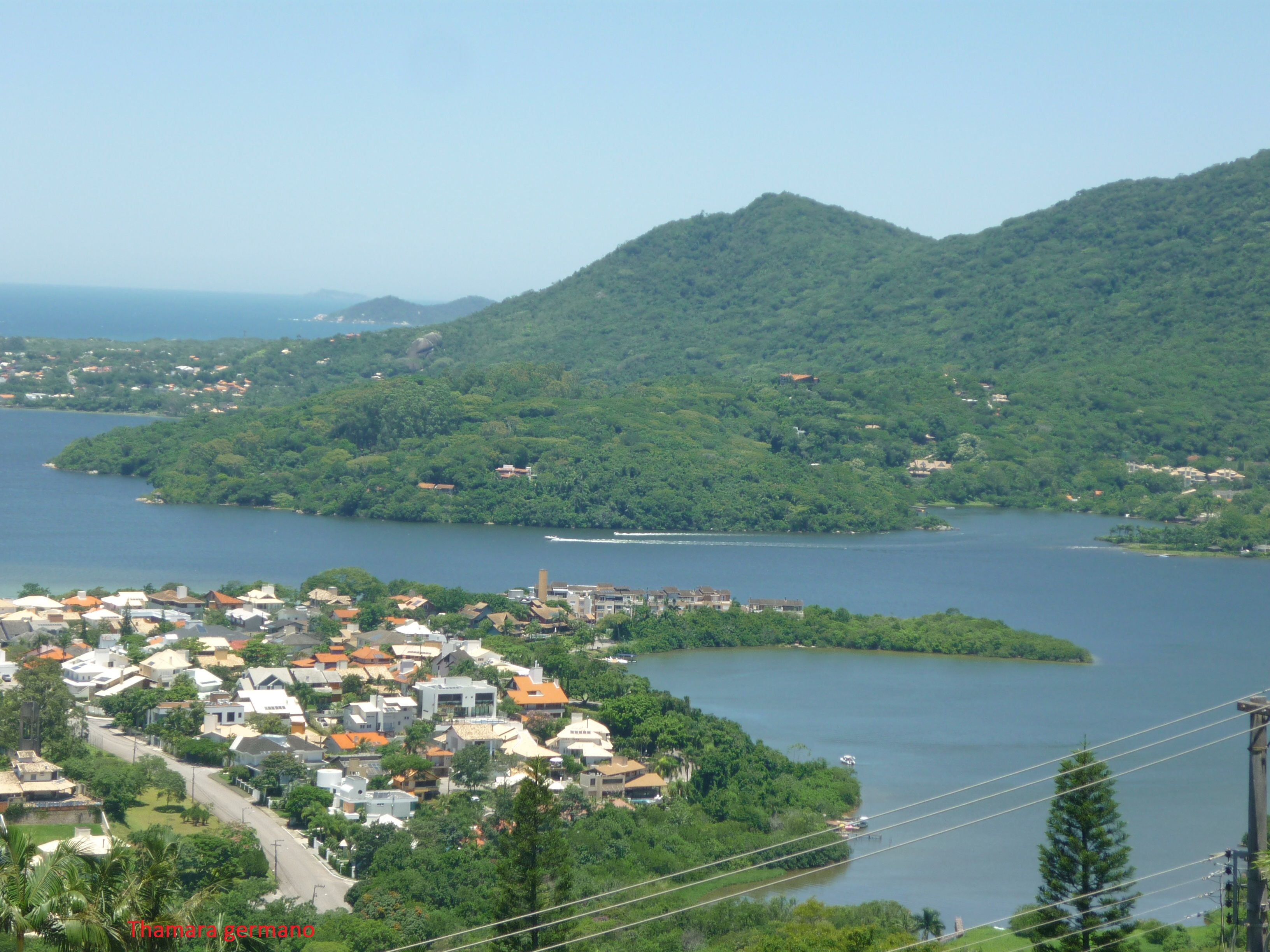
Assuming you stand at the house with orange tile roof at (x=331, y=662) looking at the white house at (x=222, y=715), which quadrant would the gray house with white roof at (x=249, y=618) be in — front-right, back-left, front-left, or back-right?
back-right

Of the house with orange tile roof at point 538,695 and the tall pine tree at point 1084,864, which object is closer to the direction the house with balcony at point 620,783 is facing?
the tall pine tree

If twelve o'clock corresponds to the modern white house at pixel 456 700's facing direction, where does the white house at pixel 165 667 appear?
The white house is roughly at 4 o'clock from the modern white house.

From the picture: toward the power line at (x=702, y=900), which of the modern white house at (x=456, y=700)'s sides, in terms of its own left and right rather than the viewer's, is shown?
front

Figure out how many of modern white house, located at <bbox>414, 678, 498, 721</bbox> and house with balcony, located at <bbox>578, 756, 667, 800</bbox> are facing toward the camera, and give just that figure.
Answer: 2

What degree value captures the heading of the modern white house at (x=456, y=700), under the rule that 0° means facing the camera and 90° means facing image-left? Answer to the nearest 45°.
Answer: approximately 0°

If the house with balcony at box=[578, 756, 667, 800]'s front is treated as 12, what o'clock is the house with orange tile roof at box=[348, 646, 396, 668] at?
The house with orange tile roof is roughly at 5 o'clock from the house with balcony.

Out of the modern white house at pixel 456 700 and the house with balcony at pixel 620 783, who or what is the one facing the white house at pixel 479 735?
the modern white house

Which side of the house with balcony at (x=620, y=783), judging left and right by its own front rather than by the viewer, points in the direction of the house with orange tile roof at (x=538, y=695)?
back

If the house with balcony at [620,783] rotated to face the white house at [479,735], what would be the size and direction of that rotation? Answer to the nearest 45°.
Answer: approximately 135° to its right

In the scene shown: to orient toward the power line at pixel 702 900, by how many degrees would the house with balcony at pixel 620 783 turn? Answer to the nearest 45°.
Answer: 0° — it already faces it

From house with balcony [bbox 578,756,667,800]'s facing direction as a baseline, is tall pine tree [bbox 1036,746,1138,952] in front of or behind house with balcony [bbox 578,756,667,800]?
in front

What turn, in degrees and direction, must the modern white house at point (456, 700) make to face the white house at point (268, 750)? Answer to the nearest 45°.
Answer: approximately 45° to its right

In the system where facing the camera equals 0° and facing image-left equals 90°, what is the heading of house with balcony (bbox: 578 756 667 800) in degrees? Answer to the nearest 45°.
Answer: approximately 0°

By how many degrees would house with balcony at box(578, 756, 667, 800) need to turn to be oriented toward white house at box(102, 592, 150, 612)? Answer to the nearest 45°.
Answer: approximately 135° to its right

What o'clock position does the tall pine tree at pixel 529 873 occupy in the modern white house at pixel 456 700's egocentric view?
The tall pine tree is roughly at 12 o'clock from the modern white house.
